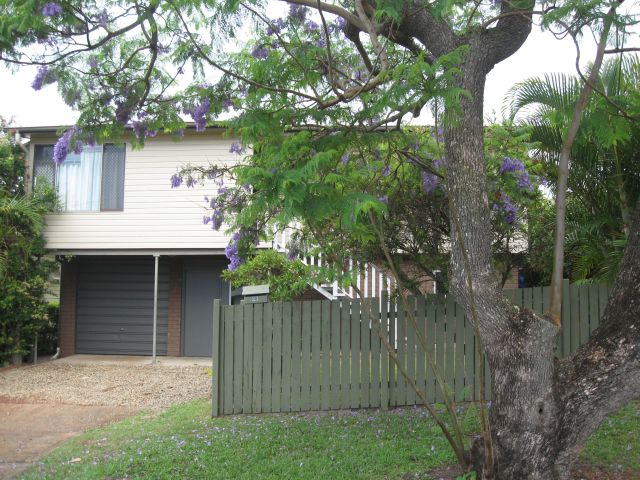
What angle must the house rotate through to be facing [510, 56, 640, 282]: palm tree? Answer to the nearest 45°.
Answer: approximately 45° to its left

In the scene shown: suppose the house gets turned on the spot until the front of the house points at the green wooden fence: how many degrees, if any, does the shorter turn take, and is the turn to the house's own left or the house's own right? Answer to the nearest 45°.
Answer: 0° — it already faces it

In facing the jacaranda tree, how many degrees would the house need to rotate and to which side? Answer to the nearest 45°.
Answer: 0° — it already faces it

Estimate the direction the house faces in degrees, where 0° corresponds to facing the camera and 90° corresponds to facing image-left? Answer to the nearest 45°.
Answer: approximately 0°
